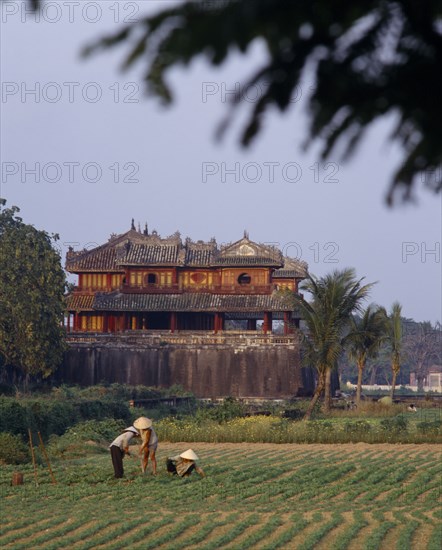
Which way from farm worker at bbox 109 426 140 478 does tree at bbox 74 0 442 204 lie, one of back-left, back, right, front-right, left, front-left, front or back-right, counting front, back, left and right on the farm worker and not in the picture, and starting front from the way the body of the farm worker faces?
right

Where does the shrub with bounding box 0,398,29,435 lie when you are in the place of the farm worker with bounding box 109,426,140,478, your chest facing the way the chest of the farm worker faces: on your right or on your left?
on your left

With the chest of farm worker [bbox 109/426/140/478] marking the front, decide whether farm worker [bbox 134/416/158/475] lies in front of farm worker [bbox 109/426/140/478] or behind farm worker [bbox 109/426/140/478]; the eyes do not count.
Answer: in front

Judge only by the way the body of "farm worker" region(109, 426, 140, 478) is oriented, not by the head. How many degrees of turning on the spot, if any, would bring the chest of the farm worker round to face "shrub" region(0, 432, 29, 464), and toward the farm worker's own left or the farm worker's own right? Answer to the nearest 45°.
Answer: approximately 135° to the farm worker's own left

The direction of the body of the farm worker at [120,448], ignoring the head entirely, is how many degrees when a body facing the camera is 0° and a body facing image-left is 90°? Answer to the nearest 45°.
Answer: approximately 270°

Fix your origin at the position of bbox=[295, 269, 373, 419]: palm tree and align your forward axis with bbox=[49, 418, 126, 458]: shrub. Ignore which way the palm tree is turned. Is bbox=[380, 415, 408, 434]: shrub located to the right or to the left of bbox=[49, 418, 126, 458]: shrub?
left

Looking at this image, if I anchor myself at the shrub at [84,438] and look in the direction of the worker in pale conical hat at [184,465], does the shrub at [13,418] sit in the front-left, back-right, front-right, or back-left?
back-right

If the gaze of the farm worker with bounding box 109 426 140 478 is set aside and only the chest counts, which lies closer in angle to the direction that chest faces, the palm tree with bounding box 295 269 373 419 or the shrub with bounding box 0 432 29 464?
the palm tree
